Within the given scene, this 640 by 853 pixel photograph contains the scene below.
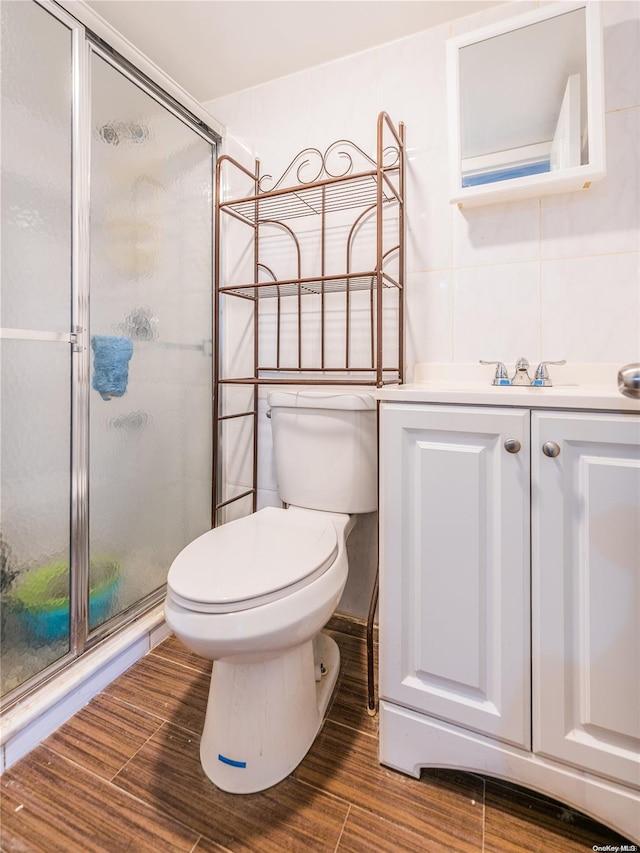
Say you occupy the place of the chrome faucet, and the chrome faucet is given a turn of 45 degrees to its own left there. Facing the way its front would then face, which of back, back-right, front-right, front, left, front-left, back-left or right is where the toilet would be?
right

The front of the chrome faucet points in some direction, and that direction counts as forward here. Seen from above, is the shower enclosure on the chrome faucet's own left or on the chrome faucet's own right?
on the chrome faucet's own right

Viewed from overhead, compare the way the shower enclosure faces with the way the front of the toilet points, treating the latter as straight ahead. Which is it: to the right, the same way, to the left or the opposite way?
to the left

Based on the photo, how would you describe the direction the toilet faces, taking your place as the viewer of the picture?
facing the viewer and to the left of the viewer

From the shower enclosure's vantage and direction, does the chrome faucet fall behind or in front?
in front

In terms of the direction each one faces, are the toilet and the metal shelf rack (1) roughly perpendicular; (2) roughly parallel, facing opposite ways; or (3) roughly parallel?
roughly parallel

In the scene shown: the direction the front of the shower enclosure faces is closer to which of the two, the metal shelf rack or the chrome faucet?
the chrome faucet

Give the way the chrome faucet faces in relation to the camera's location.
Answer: facing the viewer

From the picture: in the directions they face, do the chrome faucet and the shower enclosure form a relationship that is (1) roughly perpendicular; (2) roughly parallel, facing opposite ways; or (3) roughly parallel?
roughly perpendicular

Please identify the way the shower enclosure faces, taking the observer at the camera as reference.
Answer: facing the viewer and to the right of the viewer

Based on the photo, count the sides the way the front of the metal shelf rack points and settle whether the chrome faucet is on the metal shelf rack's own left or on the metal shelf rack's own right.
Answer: on the metal shelf rack's own left

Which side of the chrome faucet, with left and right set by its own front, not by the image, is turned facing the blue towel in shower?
right
